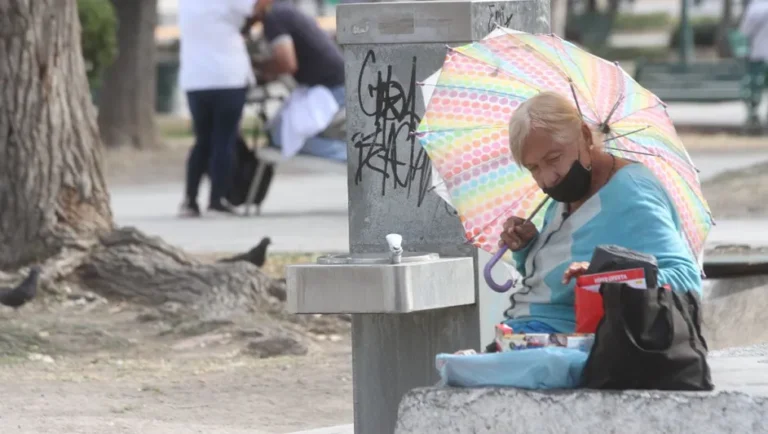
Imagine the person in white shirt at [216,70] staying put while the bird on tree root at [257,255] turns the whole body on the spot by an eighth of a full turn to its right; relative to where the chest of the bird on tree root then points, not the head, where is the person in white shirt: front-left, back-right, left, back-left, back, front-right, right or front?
back-left

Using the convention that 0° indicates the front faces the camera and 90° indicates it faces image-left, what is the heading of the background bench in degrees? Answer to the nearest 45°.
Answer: approximately 0°

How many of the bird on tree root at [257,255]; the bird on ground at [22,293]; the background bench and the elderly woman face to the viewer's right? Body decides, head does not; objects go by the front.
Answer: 2

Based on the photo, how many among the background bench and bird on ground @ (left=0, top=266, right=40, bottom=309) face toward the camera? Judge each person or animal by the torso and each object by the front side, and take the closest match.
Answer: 1

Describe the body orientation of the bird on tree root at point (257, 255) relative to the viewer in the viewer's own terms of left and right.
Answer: facing to the right of the viewer

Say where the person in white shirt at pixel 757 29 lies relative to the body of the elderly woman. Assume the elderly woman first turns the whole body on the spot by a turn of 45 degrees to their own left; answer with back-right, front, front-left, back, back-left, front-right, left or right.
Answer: back

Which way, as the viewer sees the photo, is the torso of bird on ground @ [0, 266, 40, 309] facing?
to the viewer's right
